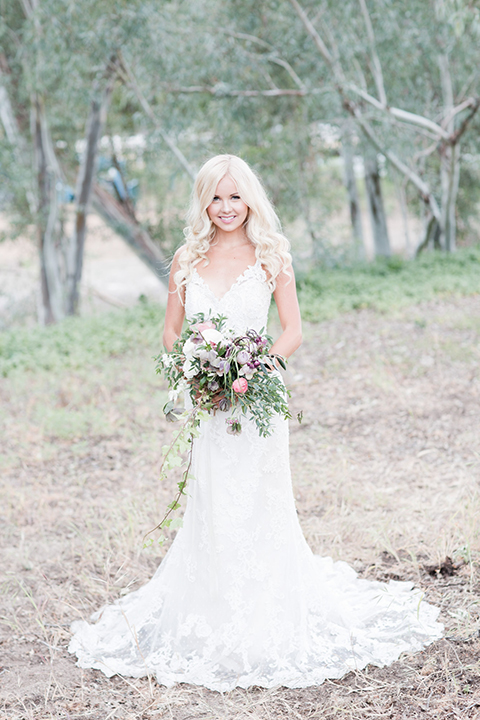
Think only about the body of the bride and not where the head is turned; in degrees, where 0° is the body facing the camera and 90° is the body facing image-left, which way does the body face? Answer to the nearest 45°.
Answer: approximately 0°

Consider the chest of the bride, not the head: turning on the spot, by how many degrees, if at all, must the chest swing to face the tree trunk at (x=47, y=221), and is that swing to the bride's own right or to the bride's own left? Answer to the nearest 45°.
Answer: approximately 180°
